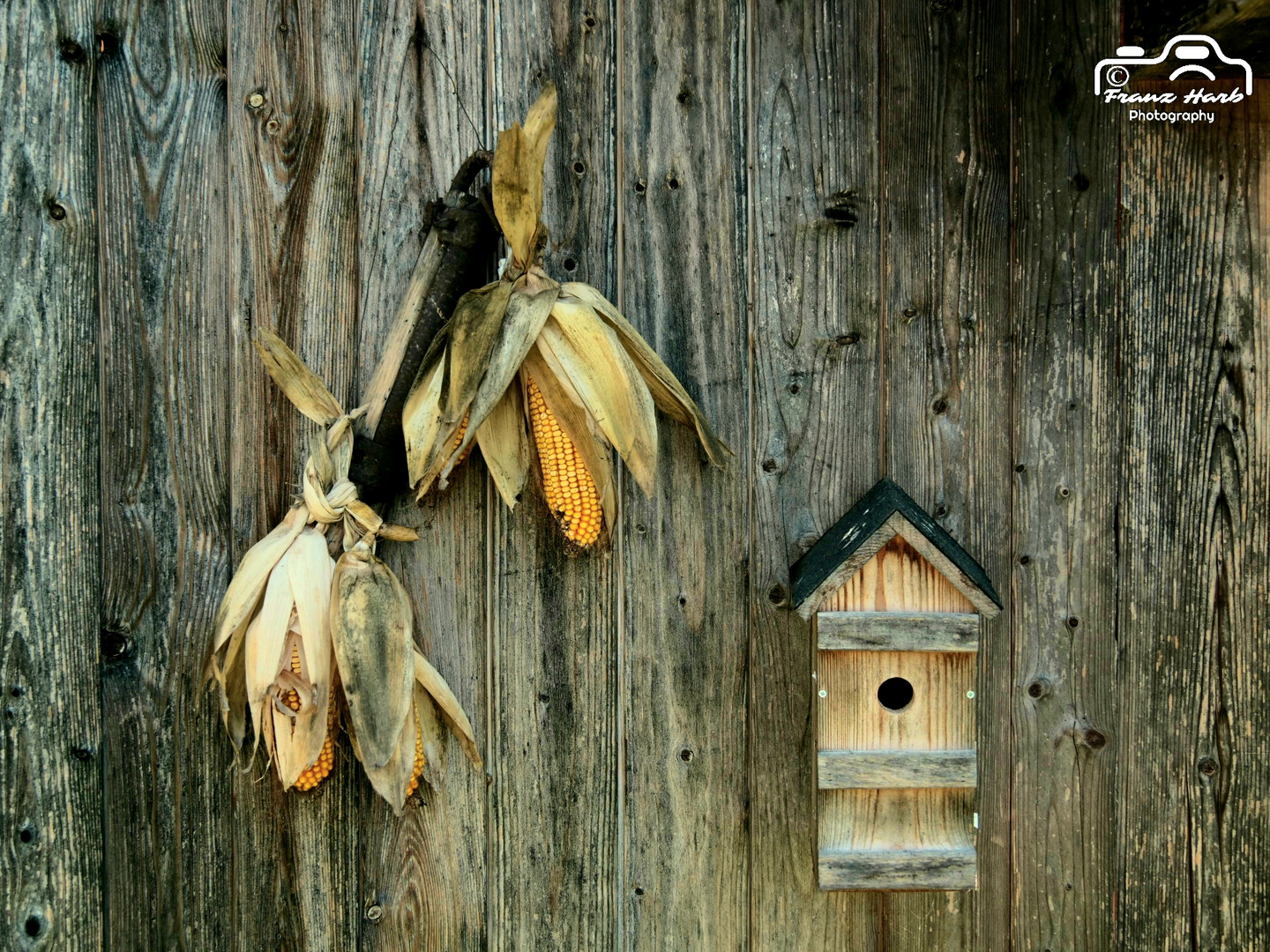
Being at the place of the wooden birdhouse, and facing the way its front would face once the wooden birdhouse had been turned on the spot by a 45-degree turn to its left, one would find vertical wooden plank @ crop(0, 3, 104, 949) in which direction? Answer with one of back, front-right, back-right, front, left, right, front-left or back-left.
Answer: back-right

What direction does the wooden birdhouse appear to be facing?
toward the camera

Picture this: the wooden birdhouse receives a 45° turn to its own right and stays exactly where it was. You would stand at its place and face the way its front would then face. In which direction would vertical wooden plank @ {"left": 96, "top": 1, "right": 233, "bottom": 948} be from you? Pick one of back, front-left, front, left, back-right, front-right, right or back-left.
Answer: front-right
